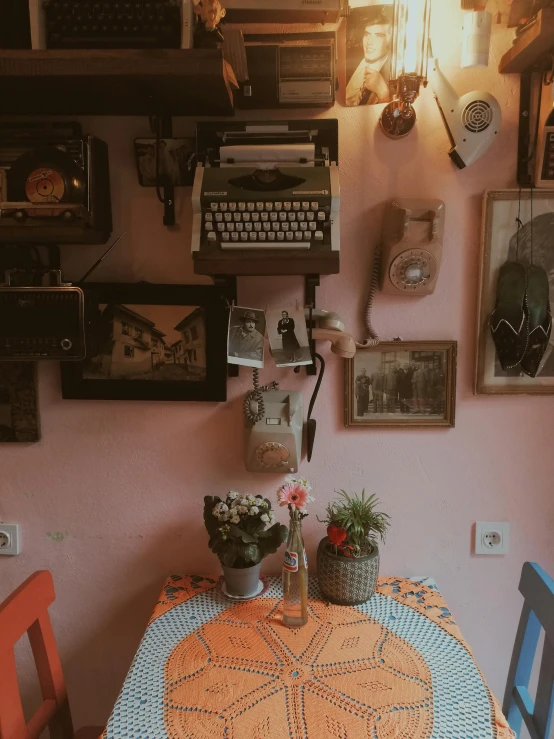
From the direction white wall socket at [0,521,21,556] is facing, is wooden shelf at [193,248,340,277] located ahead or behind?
ahead

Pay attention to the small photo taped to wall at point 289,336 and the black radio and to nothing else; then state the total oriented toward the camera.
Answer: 2

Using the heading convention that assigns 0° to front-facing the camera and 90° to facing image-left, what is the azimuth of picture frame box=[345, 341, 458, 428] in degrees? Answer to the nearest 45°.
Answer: approximately 0°

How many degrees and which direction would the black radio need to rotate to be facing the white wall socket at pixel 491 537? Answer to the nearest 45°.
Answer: approximately 90° to its left

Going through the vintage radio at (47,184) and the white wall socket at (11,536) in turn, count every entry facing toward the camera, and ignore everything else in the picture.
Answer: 2
